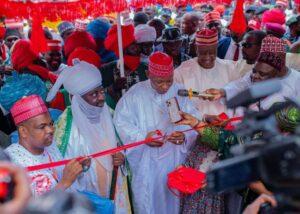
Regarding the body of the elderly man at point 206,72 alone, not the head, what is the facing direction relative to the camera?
toward the camera

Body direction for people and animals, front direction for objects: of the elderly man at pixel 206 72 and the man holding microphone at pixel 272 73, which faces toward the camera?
the elderly man at pixel 206 72

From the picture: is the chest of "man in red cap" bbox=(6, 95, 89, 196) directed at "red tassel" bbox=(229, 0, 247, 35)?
no

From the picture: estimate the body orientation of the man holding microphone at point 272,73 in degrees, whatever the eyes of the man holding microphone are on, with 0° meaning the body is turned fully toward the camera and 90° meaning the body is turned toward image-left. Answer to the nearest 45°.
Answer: approximately 90°

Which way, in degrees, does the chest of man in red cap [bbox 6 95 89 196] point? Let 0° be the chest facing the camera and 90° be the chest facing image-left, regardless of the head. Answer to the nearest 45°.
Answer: approximately 315°

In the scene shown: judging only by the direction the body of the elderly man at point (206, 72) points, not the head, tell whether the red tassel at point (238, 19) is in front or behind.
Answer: behind

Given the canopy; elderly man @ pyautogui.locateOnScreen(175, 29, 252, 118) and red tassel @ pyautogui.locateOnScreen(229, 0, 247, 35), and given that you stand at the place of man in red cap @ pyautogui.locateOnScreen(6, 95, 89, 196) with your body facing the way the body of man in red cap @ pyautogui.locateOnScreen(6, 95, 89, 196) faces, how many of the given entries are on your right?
0

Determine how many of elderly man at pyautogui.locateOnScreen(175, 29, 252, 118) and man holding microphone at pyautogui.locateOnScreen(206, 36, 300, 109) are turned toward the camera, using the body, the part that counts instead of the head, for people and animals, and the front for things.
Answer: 1

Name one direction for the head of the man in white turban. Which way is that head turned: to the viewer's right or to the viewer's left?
to the viewer's right

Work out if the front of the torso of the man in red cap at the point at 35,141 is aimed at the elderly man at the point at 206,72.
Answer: no

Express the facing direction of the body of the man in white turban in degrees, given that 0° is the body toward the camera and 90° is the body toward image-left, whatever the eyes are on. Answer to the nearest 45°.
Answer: approximately 315°

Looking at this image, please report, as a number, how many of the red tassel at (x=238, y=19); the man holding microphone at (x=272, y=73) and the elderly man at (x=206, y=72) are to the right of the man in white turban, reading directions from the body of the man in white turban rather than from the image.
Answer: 0

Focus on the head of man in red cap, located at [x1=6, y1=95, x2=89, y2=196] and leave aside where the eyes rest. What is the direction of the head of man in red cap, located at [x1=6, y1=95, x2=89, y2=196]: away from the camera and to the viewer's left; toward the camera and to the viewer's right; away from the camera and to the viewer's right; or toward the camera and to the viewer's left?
toward the camera and to the viewer's right

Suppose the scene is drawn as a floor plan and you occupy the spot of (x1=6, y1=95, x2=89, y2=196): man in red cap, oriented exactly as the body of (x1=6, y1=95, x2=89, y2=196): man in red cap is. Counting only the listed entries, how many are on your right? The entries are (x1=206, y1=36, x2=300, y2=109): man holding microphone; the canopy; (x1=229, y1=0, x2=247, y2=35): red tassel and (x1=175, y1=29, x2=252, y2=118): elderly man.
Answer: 0

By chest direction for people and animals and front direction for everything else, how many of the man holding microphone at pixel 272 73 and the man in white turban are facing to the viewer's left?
1
